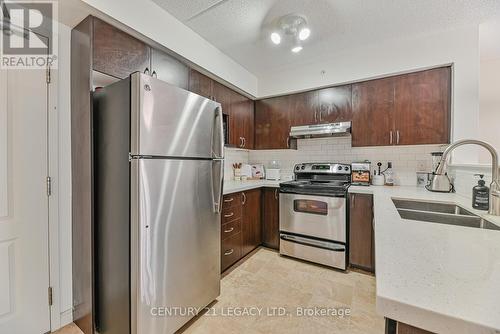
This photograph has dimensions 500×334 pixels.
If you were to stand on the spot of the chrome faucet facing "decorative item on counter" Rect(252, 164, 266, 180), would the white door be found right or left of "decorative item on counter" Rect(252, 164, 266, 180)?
left

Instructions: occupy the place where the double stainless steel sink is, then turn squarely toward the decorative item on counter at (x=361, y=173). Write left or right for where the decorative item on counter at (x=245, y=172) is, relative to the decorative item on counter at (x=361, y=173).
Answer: left

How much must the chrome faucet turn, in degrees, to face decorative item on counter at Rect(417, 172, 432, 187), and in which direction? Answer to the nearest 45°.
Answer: approximately 90° to its right

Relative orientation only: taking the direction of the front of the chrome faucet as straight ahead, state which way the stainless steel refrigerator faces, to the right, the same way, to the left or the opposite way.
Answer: the opposite way

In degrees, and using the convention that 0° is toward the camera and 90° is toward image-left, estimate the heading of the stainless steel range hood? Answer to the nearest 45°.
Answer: approximately 0°

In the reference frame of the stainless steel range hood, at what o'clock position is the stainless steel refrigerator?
The stainless steel refrigerator is roughly at 1 o'clock from the stainless steel range hood.

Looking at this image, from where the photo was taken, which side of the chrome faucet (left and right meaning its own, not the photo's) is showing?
left

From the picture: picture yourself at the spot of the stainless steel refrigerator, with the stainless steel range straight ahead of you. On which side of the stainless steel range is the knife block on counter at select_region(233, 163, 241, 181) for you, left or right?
left

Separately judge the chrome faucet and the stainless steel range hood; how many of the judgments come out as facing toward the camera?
1
